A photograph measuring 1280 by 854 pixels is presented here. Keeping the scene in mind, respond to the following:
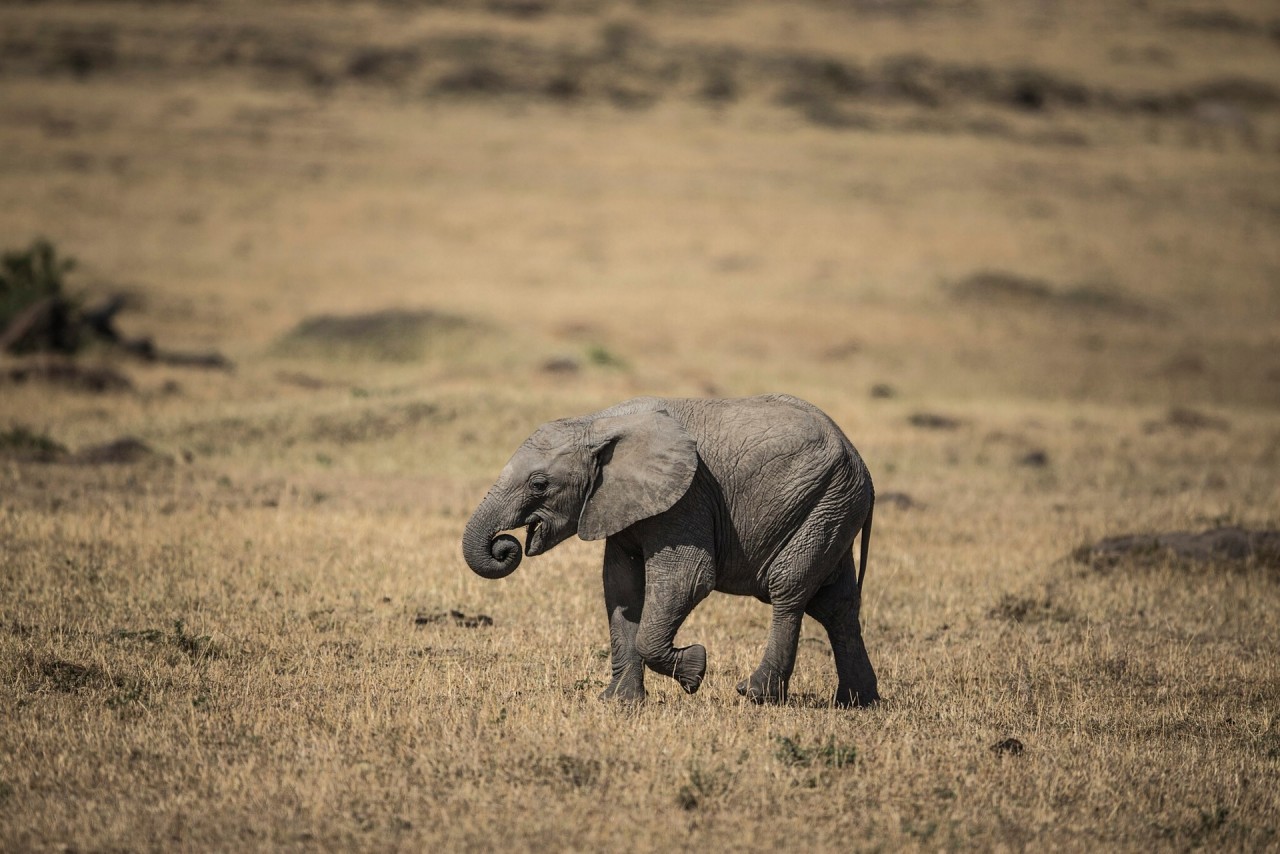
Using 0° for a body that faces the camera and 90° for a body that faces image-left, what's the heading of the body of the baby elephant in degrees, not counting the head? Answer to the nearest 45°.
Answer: approximately 90°

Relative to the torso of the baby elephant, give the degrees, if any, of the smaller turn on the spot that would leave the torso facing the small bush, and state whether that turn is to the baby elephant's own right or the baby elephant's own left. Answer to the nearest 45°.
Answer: approximately 45° to the baby elephant's own right
